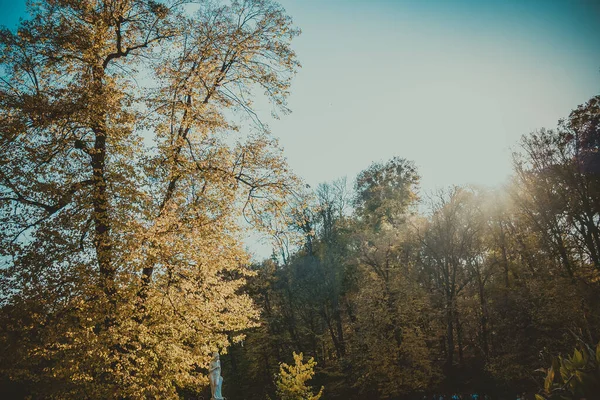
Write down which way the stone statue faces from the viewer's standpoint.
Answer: facing the viewer and to the right of the viewer

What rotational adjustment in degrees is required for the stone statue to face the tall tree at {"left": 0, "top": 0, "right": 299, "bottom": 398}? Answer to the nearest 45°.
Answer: approximately 45° to its right
